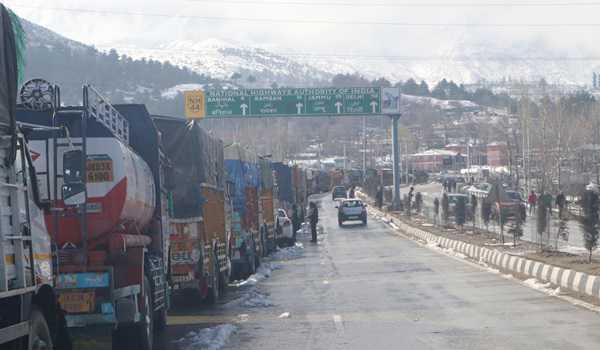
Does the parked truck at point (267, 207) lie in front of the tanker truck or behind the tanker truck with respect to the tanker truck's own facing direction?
in front

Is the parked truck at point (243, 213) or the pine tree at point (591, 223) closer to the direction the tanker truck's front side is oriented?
the parked truck

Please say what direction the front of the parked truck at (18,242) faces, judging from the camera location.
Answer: facing away from the viewer and to the right of the viewer

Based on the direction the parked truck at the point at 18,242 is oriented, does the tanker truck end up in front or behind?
in front

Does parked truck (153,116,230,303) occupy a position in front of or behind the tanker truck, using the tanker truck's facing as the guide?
in front

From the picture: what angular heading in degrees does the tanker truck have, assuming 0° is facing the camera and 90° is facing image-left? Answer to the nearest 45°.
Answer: approximately 180°

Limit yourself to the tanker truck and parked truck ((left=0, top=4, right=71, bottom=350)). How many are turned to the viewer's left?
0
